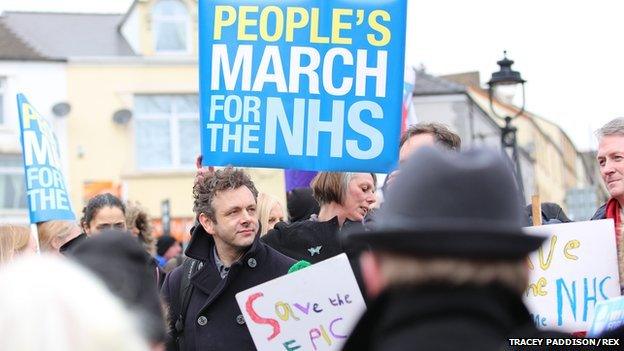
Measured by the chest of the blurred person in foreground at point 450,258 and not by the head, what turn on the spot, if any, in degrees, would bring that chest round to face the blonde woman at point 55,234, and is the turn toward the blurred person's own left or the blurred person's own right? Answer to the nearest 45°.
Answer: approximately 45° to the blurred person's own left

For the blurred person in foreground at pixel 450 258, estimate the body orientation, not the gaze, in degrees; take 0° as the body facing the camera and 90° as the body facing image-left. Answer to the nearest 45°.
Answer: approximately 180°

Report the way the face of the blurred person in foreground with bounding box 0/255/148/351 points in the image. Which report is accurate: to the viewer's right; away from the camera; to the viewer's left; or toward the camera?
away from the camera

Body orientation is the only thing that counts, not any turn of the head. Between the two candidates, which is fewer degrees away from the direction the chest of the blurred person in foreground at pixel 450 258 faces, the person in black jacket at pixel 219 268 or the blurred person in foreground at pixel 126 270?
the person in black jacket

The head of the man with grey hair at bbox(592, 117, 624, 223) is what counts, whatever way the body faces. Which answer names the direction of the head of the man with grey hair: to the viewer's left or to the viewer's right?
to the viewer's left

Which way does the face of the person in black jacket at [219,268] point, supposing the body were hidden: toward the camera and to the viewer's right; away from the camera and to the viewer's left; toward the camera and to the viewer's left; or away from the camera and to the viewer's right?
toward the camera and to the viewer's right

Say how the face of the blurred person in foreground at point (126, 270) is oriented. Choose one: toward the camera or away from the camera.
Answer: away from the camera

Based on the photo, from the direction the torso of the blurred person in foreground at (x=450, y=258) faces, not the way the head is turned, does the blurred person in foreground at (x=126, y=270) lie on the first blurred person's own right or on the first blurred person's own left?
on the first blurred person's own left

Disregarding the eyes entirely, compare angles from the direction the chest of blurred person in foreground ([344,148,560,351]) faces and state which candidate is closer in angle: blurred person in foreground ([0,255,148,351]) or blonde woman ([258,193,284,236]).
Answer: the blonde woman
